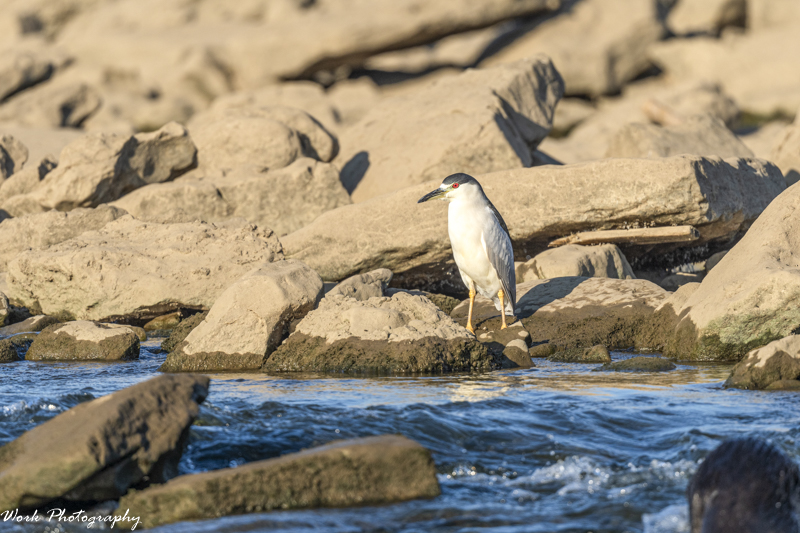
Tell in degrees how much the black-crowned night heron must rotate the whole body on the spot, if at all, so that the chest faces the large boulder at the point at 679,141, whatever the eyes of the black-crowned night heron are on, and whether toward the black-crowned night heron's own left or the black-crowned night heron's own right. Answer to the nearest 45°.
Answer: approximately 180°

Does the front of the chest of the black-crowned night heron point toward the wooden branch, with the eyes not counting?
no

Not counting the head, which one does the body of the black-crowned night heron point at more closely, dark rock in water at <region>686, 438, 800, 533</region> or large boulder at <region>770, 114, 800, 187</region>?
the dark rock in water

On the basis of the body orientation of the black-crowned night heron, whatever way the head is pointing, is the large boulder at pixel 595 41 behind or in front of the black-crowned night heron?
behind

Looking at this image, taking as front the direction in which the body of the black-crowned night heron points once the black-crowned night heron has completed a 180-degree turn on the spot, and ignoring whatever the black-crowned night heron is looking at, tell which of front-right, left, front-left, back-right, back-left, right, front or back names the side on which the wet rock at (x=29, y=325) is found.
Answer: back-left

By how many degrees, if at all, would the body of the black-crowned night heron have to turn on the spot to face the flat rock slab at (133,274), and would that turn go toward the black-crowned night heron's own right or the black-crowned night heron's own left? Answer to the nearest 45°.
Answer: approximately 45° to the black-crowned night heron's own right

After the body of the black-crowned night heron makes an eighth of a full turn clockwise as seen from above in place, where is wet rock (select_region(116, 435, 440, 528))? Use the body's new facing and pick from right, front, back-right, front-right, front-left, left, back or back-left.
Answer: left

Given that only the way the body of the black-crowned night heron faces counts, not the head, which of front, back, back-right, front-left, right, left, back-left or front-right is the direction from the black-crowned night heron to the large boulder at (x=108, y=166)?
right

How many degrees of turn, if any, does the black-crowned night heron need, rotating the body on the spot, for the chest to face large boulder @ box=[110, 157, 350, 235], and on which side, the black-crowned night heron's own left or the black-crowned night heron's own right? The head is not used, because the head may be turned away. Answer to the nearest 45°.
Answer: approximately 90° to the black-crowned night heron's own right

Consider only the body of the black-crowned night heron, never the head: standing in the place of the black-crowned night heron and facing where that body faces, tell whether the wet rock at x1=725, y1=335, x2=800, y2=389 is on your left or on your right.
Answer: on your left

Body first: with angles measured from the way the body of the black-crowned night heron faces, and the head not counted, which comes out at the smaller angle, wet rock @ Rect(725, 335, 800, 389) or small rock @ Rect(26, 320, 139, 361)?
the small rock

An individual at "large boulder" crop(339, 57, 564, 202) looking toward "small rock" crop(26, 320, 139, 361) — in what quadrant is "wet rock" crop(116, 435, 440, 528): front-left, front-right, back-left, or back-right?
front-left

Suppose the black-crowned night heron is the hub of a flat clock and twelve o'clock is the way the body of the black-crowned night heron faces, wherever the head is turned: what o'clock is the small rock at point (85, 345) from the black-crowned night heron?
The small rock is roughly at 1 o'clock from the black-crowned night heron.

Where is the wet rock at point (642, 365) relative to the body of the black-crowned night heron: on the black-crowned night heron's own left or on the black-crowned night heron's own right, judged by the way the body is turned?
on the black-crowned night heron's own left

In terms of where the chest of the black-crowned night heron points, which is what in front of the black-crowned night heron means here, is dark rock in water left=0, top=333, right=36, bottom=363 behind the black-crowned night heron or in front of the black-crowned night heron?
in front

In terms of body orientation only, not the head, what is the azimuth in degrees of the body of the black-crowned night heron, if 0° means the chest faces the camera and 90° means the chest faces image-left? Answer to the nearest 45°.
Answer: approximately 45°
